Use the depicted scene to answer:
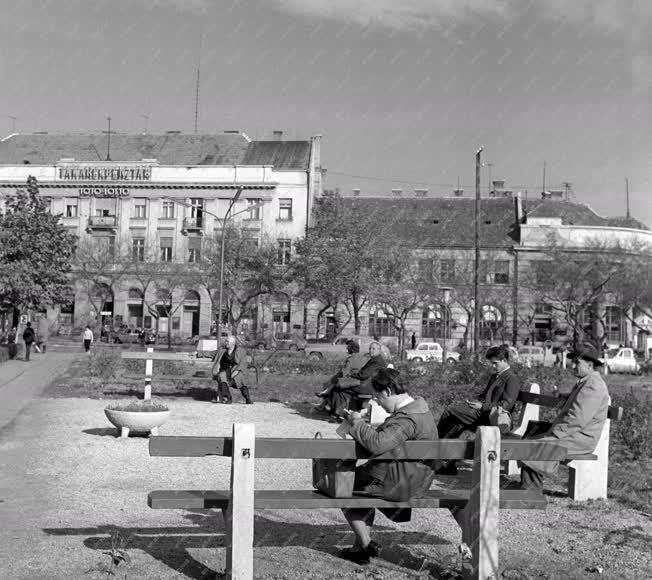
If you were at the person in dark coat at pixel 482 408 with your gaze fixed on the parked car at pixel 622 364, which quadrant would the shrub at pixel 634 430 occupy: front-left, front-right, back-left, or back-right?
front-right

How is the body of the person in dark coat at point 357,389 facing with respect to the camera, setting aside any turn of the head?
to the viewer's left

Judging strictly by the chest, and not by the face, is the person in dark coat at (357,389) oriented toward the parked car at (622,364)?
no

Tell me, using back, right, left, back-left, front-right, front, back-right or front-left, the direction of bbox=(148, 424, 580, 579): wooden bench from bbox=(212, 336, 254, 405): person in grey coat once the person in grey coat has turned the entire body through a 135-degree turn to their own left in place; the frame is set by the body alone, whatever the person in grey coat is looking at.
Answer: back-right

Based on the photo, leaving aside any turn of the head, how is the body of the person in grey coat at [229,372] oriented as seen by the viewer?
toward the camera

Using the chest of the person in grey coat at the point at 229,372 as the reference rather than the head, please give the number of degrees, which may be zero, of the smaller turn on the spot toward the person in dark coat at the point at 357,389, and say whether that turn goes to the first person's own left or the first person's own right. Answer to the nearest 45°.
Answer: approximately 45° to the first person's own left

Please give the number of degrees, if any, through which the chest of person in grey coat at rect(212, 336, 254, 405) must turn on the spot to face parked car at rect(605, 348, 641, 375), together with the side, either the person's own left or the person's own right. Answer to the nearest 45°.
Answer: approximately 135° to the person's own left

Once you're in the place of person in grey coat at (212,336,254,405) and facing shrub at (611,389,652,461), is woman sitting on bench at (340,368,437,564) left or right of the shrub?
right

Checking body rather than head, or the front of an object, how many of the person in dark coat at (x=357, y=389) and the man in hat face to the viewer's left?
2

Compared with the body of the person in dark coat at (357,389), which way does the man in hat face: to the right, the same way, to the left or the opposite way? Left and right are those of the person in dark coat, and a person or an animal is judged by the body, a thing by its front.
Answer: the same way

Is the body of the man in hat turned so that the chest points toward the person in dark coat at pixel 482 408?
no

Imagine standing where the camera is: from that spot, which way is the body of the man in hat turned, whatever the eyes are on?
to the viewer's left
